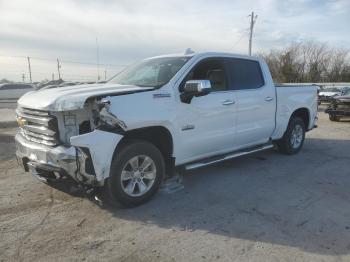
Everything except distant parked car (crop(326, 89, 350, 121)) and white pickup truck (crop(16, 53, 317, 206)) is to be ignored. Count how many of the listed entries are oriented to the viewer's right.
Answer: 0

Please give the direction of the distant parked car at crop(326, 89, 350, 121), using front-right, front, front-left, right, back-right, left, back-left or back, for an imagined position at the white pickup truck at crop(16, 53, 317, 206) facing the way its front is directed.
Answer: back

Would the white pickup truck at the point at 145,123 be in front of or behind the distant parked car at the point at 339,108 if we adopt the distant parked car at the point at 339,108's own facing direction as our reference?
in front

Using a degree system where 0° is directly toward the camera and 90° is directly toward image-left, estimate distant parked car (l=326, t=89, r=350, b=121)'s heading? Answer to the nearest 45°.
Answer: approximately 45°
